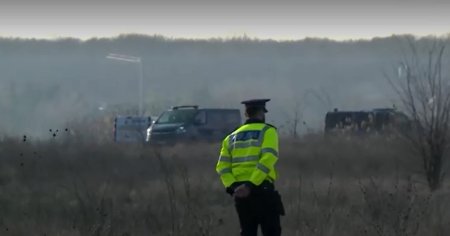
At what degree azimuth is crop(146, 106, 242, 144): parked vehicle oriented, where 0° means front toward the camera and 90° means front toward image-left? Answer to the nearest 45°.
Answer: approximately 45°

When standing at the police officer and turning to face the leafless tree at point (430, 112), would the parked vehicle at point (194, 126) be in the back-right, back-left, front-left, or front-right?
front-left

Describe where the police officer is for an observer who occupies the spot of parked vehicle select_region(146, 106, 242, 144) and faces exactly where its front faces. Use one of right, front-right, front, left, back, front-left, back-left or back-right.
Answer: front-left

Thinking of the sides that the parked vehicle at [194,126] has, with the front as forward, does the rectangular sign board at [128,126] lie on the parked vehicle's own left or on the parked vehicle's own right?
on the parked vehicle's own right

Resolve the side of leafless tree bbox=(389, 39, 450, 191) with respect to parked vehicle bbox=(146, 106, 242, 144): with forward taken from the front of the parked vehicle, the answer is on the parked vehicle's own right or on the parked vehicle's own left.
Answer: on the parked vehicle's own left
